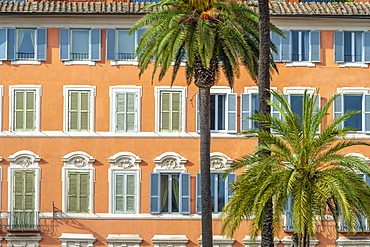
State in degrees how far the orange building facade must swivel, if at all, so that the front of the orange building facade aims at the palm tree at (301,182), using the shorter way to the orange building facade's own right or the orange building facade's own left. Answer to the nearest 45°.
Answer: approximately 45° to the orange building facade's own left

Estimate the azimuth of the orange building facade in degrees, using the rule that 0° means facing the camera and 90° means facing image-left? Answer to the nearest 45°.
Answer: approximately 0°
